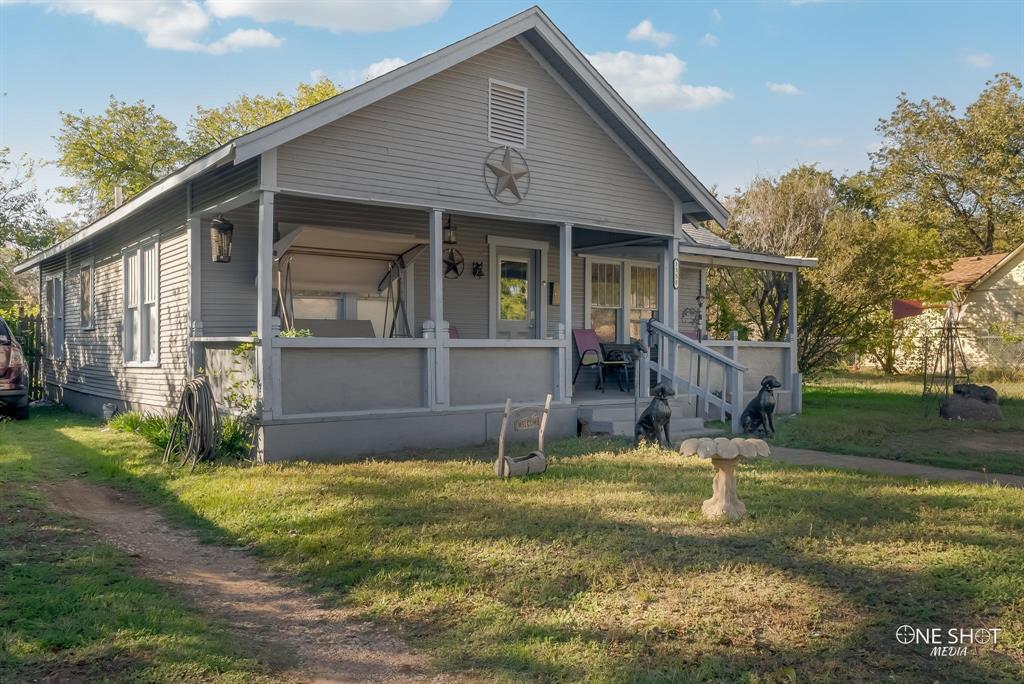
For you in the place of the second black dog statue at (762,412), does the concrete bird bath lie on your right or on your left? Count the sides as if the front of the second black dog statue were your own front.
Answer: on your right

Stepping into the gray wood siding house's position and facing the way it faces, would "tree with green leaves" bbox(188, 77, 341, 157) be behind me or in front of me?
behind

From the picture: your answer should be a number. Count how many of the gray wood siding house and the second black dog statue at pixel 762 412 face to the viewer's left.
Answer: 0

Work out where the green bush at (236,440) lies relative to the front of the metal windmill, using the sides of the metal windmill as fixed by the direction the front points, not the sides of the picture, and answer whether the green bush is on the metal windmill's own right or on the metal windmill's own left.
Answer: on the metal windmill's own right

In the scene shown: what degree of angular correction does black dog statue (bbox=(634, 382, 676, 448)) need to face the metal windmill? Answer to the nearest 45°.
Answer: approximately 90° to its left

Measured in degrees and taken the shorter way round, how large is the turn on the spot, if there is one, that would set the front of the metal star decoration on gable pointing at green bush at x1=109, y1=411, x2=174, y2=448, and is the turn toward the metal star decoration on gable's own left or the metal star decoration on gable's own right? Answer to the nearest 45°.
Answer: approximately 135° to the metal star decoration on gable's own right
